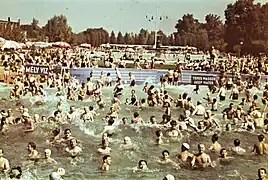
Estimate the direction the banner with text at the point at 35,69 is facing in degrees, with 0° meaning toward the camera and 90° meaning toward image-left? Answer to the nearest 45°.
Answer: approximately 0°

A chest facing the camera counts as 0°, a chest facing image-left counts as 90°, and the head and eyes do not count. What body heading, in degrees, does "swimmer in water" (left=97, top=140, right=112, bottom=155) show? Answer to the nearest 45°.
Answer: approximately 0°

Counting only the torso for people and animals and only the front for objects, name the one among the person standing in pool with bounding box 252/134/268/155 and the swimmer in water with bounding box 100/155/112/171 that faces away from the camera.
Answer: the person standing in pool
